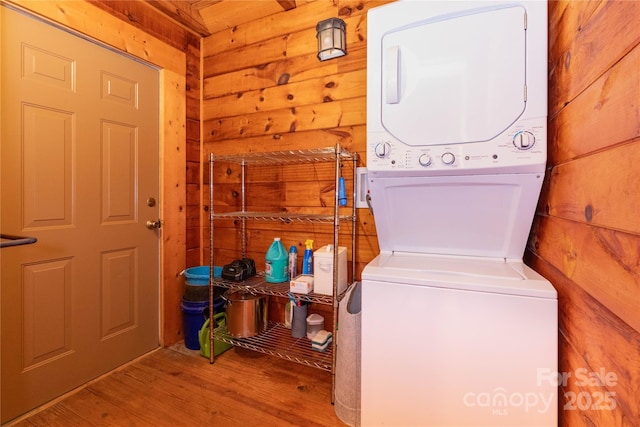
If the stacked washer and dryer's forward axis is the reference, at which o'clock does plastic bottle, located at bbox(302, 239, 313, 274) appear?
The plastic bottle is roughly at 4 o'clock from the stacked washer and dryer.

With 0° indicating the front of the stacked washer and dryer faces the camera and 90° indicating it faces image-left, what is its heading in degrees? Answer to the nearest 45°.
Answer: approximately 0°

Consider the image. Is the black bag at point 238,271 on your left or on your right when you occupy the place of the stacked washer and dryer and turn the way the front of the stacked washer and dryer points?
on your right

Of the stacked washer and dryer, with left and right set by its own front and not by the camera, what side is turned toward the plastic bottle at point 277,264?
right

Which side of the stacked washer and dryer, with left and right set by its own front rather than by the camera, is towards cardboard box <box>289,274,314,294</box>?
right

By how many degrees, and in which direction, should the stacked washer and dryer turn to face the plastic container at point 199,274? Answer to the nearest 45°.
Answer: approximately 90° to its right

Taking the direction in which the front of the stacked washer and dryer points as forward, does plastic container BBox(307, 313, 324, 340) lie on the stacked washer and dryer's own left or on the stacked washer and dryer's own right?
on the stacked washer and dryer's own right

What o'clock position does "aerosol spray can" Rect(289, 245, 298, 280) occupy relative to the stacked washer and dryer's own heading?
The aerosol spray can is roughly at 4 o'clock from the stacked washer and dryer.

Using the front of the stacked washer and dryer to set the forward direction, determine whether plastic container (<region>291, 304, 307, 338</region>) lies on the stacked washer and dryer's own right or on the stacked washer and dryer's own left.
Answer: on the stacked washer and dryer's own right
